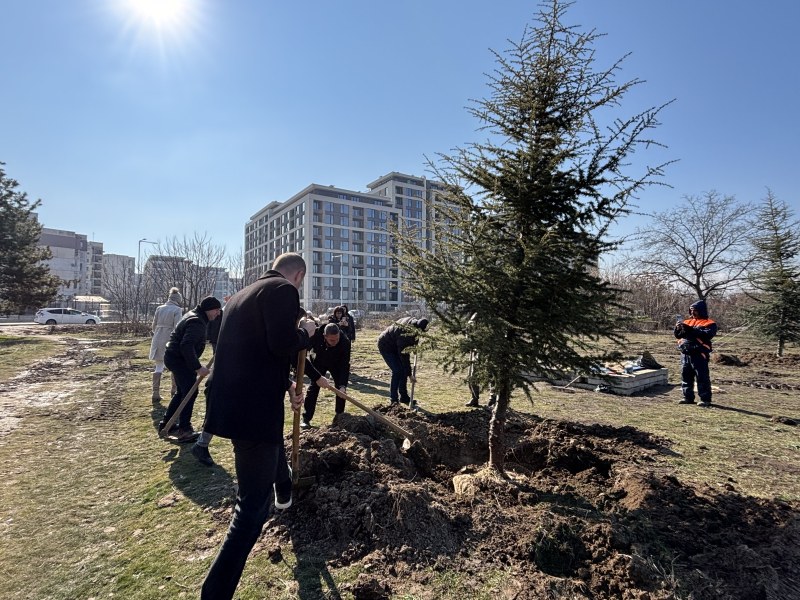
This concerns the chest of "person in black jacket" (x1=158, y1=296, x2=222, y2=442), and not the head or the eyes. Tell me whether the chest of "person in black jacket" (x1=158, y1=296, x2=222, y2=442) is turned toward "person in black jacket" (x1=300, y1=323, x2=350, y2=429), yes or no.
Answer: yes

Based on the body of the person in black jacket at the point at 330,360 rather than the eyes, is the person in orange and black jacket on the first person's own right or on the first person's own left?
on the first person's own left

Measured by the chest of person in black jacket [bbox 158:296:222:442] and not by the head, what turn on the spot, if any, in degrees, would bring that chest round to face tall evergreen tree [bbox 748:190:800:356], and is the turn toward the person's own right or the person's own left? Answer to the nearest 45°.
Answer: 0° — they already face it

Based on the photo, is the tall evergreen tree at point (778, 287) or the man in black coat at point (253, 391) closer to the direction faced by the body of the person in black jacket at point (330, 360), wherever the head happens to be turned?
the man in black coat

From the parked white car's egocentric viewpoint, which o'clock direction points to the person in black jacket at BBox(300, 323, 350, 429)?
The person in black jacket is roughly at 3 o'clock from the parked white car.

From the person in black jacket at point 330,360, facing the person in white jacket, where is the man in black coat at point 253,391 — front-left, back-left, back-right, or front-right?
back-left

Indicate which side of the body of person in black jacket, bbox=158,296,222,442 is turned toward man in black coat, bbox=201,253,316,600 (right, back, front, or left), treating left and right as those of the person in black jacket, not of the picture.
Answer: right

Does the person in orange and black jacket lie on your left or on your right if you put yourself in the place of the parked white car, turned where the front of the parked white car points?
on your right

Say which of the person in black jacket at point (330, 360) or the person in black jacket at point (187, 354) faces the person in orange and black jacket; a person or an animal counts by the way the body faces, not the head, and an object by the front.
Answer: the person in black jacket at point (187, 354)

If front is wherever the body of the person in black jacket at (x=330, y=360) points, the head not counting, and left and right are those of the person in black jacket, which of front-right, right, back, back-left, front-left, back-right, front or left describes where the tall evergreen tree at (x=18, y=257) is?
back-right
